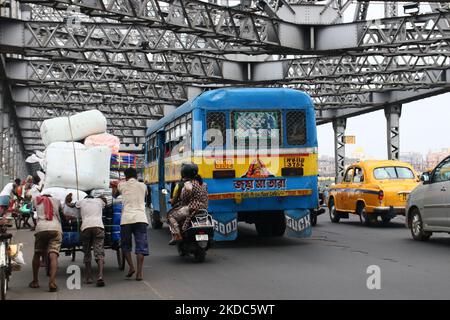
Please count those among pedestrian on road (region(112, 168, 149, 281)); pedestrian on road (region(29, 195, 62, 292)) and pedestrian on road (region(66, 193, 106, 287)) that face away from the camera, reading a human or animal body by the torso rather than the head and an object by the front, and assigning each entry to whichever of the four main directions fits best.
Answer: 3

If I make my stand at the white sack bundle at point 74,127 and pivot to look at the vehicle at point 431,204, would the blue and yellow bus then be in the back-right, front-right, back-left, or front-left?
front-left

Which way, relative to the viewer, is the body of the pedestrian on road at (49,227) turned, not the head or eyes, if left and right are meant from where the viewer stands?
facing away from the viewer

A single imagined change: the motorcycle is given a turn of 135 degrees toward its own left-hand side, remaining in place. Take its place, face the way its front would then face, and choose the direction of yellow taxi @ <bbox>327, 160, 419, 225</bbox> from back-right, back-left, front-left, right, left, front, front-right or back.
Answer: back-left

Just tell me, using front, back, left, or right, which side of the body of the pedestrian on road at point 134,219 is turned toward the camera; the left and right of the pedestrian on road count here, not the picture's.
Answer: back

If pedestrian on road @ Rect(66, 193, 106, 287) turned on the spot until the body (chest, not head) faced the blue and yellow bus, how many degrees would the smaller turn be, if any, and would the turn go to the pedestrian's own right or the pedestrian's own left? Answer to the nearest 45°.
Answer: approximately 45° to the pedestrian's own right

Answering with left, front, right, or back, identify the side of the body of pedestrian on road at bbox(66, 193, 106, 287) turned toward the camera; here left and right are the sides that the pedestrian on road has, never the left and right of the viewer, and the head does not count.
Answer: back
